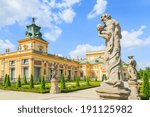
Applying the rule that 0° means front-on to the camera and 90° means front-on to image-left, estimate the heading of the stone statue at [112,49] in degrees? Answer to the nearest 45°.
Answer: approximately 90°

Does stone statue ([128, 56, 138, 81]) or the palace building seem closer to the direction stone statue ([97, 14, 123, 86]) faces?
the palace building

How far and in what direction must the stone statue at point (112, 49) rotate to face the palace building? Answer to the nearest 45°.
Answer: approximately 45° to its right

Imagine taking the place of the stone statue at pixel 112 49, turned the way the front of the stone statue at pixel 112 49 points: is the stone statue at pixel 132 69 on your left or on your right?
on your right
